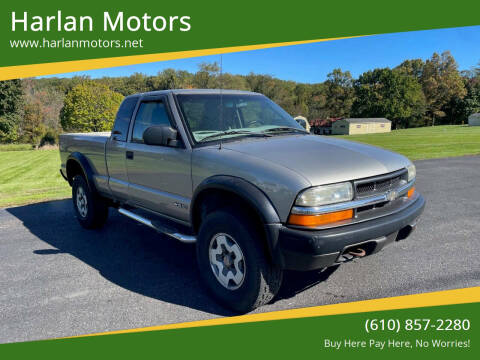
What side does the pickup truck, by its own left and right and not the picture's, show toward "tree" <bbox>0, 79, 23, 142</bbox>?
back

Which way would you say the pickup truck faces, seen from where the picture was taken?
facing the viewer and to the right of the viewer
